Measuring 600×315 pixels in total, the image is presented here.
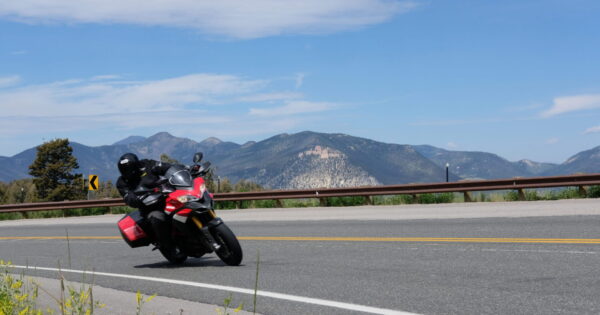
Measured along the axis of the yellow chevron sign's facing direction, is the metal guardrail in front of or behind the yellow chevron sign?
in front

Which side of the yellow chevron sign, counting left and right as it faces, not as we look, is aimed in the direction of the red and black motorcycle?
front

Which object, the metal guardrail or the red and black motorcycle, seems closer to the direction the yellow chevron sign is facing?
the red and black motorcycle

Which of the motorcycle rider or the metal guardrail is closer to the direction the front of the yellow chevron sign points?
the motorcycle rider

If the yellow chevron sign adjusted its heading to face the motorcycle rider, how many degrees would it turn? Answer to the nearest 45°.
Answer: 0° — it already faces them

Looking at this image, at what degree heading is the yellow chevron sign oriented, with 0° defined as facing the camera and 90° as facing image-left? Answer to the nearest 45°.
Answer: approximately 0°
